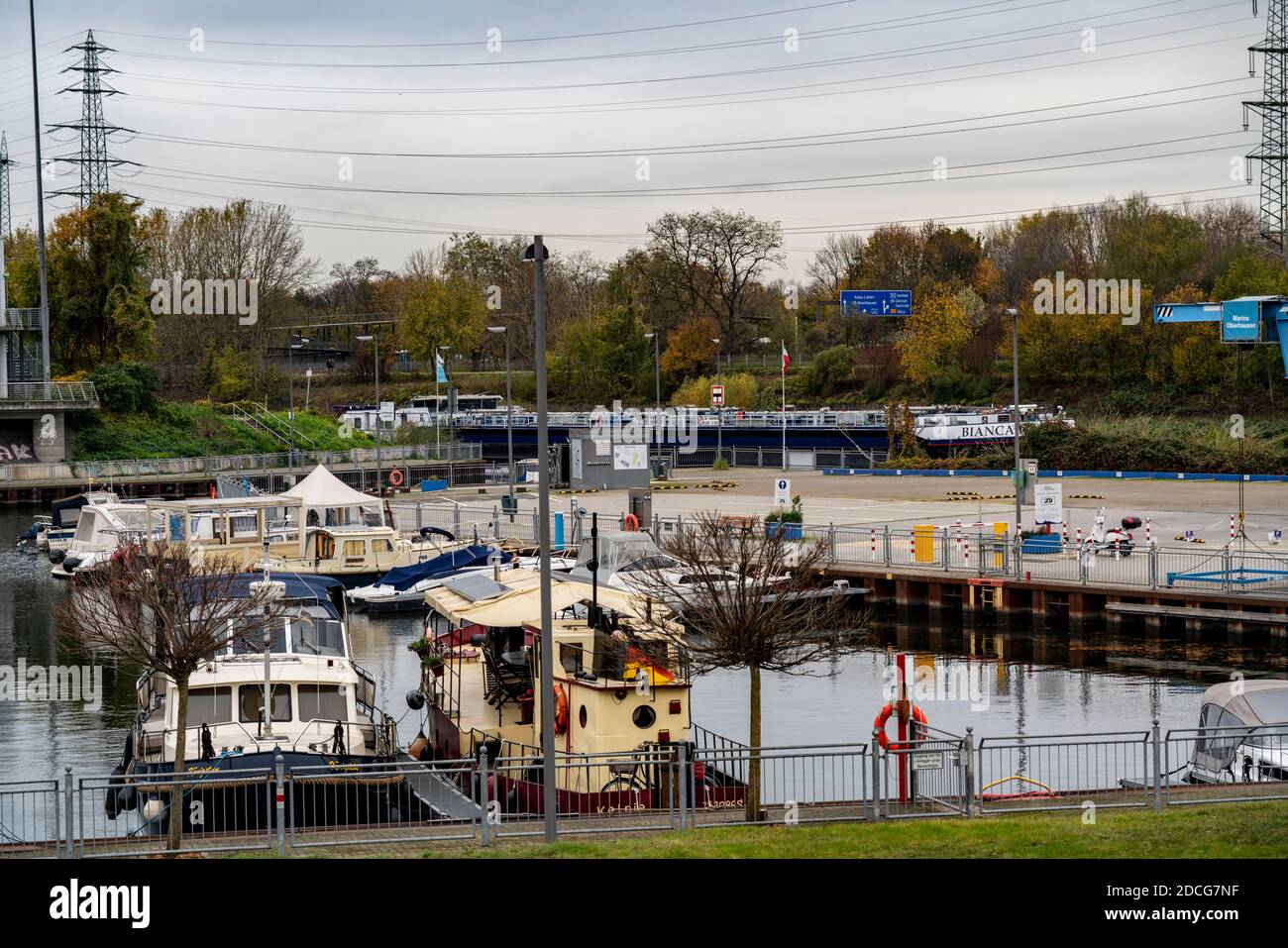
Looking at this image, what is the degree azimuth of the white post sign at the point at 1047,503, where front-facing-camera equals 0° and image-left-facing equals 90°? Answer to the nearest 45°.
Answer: approximately 0°

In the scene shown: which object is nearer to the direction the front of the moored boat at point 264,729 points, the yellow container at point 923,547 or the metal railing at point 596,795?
the metal railing

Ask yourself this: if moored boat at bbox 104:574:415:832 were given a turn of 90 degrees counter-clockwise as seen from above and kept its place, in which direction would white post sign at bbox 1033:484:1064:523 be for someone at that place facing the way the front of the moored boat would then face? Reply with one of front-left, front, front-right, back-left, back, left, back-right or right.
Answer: front-left

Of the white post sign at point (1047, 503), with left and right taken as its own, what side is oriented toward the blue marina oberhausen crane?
left

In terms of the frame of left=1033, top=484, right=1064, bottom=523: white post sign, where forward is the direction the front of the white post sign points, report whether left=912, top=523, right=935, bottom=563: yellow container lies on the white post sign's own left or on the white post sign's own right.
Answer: on the white post sign's own right

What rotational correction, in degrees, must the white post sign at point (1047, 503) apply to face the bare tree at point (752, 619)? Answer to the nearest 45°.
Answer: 0° — it already faces it
